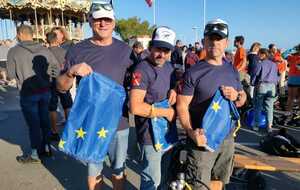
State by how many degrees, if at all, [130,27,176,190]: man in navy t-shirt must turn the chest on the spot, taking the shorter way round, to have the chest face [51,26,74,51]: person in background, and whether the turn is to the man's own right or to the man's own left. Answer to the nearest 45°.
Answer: approximately 180°

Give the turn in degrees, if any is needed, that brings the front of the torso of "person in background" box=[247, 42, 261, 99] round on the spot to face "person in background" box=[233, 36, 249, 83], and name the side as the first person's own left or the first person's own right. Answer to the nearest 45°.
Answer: approximately 180°

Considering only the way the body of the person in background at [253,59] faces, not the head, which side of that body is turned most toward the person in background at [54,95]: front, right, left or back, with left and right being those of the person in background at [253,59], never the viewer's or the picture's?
right
